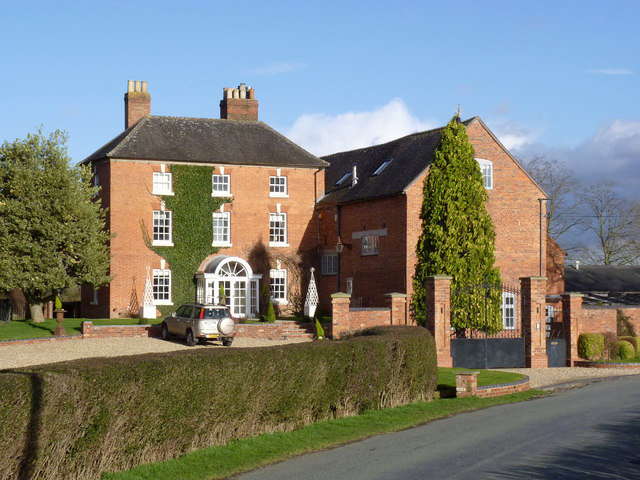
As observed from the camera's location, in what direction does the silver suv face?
facing away from the viewer and to the left of the viewer

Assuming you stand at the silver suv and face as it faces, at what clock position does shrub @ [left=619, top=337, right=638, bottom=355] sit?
The shrub is roughly at 4 o'clock from the silver suv.

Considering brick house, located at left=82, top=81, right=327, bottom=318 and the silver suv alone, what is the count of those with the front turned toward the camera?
1

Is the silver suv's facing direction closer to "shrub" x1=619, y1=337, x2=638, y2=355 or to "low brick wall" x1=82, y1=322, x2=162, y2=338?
the low brick wall

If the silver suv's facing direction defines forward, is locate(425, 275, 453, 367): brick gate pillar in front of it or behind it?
behind

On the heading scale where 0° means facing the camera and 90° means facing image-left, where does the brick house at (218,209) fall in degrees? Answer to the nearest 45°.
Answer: approximately 0°

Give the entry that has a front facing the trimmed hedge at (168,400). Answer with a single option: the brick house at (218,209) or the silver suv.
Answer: the brick house

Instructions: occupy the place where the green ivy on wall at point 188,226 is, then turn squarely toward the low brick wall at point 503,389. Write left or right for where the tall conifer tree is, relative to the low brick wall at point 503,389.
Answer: left

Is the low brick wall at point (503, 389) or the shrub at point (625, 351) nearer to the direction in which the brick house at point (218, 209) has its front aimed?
the low brick wall

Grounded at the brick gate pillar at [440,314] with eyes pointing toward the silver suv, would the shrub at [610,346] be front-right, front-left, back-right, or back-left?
back-right
